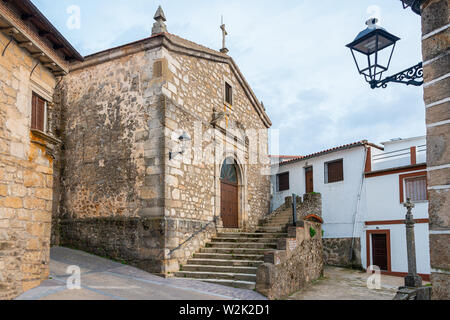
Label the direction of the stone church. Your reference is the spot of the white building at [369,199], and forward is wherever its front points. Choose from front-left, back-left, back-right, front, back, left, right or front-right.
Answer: front

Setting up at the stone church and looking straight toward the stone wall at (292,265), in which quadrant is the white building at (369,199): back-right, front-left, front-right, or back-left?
front-left

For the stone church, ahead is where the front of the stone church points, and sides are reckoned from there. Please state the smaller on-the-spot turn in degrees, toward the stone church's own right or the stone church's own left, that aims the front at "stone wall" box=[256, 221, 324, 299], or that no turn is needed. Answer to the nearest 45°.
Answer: approximately 45° to the stone church's own left

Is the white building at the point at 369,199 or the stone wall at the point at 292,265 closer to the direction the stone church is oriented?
the stone wall

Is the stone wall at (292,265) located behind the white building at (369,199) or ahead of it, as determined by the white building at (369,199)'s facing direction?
ahead

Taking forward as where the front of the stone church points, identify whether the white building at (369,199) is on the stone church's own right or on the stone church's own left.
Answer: on the stone church's own left

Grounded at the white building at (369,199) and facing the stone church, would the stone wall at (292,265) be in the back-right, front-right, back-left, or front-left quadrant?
front-left

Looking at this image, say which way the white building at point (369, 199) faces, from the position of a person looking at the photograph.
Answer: facing the viewer and to the left of the viewer

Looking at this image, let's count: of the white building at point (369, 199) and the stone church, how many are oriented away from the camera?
0

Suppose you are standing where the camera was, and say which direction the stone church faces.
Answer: facing the viewer and to the right of the viewer
